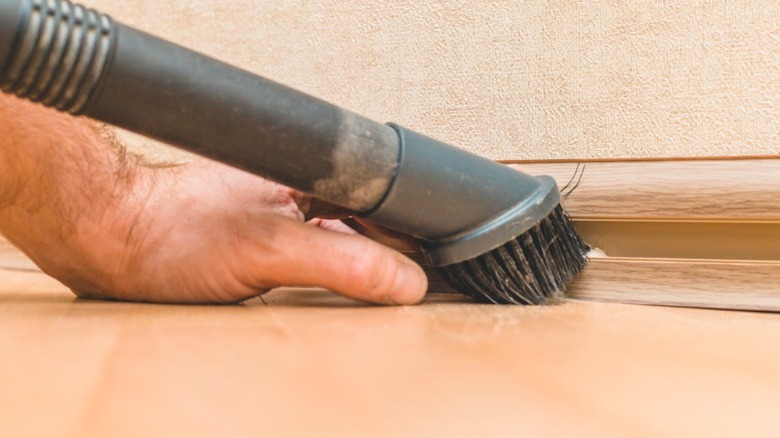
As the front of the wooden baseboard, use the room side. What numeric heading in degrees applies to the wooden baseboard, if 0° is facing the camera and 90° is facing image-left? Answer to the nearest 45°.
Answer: approximately 0°
